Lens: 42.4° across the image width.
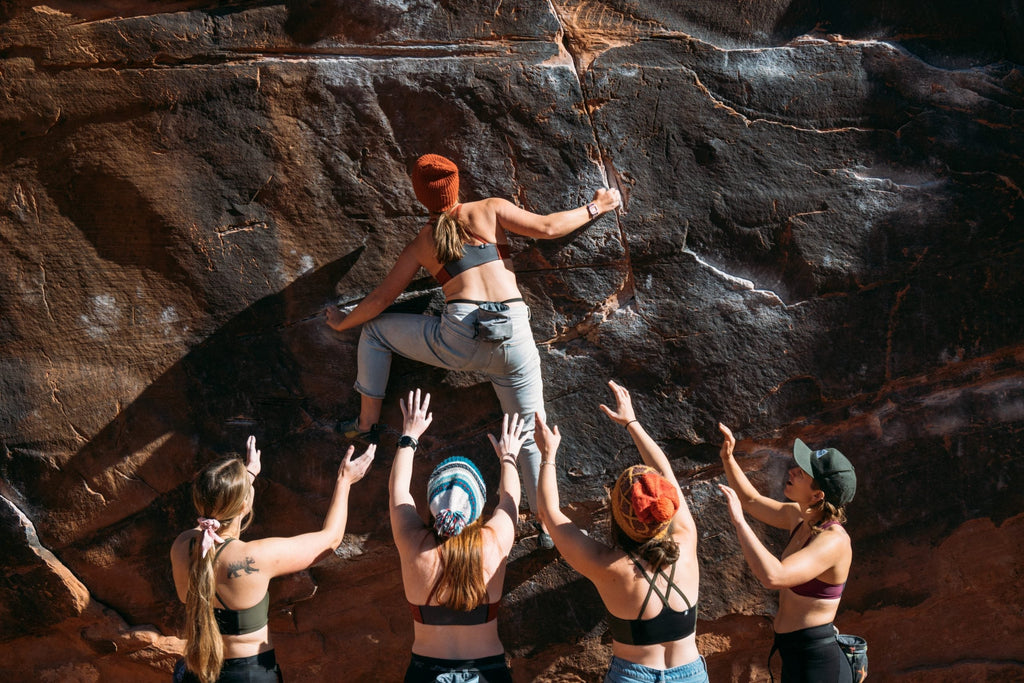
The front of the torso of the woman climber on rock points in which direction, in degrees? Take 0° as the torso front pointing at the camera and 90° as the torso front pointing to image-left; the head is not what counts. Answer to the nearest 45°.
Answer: approximately 180°
